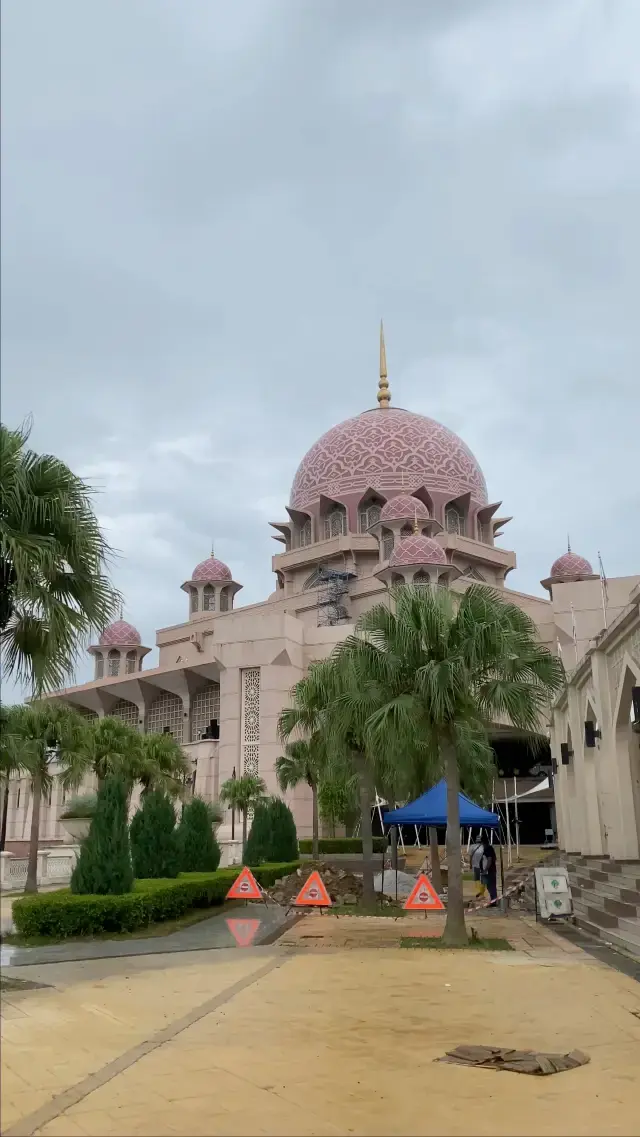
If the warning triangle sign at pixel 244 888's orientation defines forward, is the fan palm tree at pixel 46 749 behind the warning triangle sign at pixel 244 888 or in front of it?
behind

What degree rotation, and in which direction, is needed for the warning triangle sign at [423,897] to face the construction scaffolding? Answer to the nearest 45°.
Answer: approximately 180°

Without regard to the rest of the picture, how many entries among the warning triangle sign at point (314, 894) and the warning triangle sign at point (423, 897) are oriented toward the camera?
2

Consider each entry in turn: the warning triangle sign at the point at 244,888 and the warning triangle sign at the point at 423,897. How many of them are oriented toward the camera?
2

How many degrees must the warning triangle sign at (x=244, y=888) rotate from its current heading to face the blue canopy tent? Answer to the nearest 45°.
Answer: approximately 90° to its left

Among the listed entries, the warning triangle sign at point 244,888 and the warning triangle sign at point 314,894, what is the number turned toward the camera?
2

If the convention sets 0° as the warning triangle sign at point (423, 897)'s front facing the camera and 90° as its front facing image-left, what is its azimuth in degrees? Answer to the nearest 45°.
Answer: approximately 0°

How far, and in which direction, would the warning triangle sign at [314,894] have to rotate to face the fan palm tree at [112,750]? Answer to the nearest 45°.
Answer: approximately 135° to its right

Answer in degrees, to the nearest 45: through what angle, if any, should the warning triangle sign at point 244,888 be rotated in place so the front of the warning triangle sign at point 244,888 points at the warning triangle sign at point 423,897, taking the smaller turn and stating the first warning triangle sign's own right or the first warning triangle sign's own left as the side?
approximately 45° to the first warning triangle sign's own left

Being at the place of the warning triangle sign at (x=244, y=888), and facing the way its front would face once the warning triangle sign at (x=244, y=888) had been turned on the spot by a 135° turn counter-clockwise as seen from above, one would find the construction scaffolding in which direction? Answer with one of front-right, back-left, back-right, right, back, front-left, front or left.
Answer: front-left

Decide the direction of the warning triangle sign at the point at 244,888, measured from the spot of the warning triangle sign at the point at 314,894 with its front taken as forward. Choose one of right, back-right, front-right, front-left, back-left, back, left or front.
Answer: back-right

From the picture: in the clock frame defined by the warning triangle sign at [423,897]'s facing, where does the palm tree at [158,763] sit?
The palm tree is roughly at 5 o'clock from the warning triangle sign.

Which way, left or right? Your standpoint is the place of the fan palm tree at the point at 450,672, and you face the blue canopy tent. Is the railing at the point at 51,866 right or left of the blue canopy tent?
left

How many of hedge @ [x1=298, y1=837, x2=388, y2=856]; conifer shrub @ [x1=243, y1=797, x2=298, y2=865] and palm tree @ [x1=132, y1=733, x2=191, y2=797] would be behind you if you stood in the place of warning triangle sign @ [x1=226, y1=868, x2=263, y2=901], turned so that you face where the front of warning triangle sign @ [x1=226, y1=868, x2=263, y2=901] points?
3
